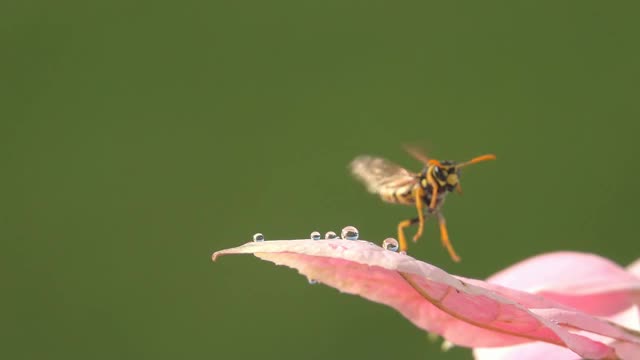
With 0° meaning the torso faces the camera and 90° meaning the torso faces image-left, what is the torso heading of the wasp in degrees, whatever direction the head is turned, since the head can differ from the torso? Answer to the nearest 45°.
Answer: approximately 315°
